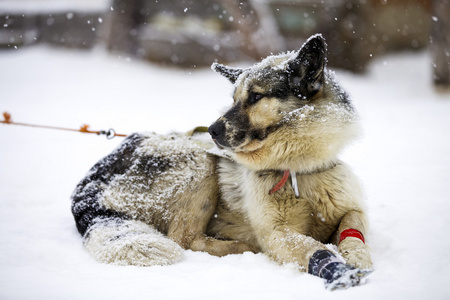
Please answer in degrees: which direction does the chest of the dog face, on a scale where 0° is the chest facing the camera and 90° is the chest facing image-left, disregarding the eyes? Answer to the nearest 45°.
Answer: approximately 315°

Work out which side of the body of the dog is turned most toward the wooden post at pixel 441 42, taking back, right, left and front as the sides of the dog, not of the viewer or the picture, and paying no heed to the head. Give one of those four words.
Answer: left
